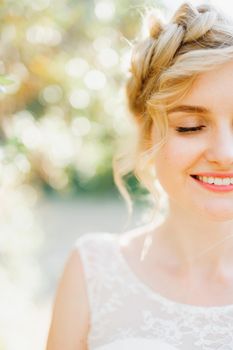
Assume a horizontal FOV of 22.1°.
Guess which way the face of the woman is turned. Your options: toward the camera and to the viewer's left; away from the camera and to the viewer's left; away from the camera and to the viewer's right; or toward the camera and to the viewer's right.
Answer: toward the camera and to the viewer's right

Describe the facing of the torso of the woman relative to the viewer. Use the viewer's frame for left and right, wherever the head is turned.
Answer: facing the viewer
